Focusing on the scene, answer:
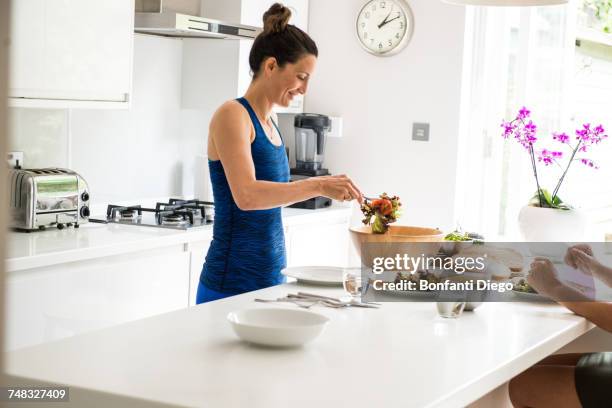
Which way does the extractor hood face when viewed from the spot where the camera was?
facing the viewer and to the right of the viewer

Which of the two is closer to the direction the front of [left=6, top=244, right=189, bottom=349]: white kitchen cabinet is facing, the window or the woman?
the woman

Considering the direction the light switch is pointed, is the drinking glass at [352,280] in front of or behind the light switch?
in front

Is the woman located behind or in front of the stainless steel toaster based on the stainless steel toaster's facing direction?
in front

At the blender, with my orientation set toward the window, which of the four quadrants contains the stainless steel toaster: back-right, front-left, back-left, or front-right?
back-right

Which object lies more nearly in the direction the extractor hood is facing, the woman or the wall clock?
the woman

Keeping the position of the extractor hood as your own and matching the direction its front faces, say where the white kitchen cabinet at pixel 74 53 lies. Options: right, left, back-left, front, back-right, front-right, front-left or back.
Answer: right

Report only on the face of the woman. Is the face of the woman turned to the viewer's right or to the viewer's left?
to the viewer's right

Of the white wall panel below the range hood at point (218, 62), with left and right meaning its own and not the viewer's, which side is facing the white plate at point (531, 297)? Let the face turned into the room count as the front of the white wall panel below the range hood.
front
